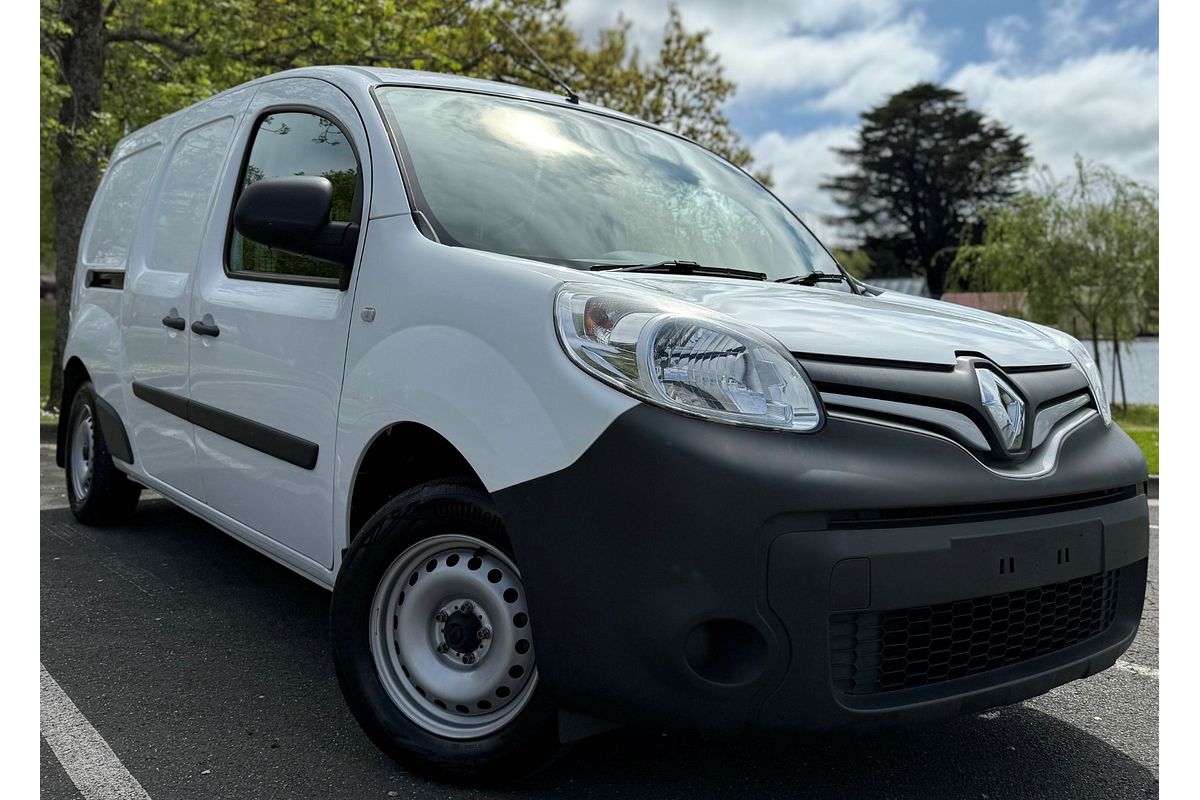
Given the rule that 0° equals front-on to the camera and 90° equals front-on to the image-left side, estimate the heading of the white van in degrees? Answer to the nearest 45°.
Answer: approximately 315°

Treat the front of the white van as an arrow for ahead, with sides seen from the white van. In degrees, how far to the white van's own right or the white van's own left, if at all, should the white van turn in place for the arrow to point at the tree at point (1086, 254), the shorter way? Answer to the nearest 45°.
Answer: approximately 90° to the white van's own left

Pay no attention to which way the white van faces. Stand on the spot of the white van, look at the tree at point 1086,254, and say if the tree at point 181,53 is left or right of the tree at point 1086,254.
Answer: left

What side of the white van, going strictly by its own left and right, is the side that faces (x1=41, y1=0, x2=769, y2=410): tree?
back
